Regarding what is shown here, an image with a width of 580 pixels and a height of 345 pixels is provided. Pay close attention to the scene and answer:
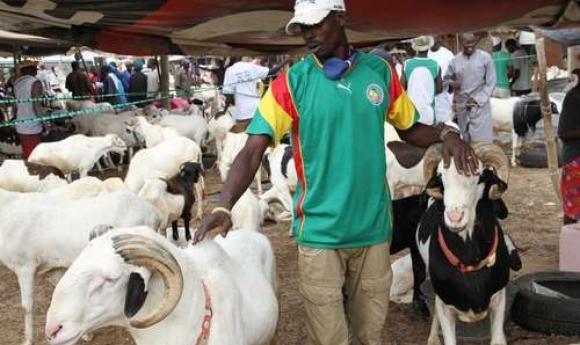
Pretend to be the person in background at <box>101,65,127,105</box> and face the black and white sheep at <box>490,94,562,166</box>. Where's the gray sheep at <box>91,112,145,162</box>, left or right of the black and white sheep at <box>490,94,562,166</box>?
right

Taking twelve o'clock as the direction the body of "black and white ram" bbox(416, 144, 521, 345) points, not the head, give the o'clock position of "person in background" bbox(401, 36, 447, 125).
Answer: The person in background is roughly at 6 o'clock from the black and white ram.

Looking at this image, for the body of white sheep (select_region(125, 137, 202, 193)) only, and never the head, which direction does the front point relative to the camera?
to the viewer's left

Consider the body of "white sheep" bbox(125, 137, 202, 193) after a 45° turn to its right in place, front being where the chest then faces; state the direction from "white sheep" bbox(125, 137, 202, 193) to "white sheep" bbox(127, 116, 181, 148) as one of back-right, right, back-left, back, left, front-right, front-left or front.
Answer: front-right

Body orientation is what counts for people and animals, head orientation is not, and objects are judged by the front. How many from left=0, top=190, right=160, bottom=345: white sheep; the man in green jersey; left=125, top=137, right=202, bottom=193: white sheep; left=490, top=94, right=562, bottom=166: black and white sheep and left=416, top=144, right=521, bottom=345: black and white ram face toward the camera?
2

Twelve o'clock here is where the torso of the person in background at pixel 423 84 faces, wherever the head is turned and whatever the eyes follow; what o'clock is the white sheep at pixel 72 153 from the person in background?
The white sheep is roughly at 9 o'clock from the person in background.

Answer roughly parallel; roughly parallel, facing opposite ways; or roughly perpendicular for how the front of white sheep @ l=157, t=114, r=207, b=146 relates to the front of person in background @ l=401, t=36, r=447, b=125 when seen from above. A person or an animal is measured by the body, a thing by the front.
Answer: roughly perpendicular

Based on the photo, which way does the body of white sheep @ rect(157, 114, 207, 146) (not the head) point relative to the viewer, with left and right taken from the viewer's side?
facing to the left of the viewer

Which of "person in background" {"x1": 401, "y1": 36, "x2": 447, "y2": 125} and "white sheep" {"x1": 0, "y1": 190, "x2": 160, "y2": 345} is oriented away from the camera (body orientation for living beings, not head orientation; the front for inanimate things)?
the person in background

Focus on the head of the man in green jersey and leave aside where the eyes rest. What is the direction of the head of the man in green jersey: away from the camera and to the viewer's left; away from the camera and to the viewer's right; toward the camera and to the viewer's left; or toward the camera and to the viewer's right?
toward the camera and to the viewer's left

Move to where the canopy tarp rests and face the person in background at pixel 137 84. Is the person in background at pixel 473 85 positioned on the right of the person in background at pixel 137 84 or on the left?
right
